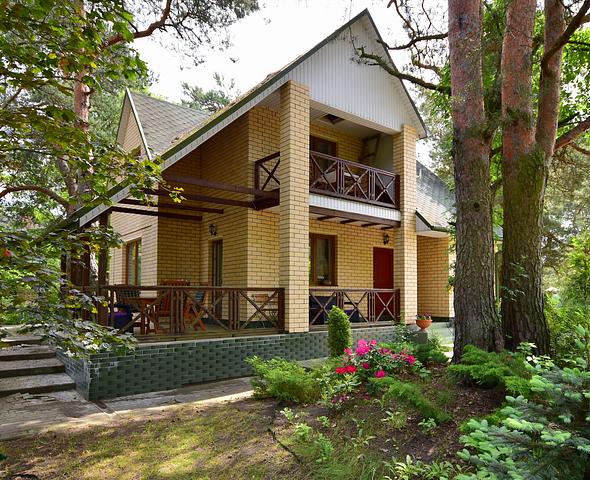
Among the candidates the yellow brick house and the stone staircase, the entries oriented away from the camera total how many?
0

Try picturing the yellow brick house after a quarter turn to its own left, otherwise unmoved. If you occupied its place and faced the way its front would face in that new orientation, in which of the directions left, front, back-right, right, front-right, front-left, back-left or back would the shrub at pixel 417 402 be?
back-right

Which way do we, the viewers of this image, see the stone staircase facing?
facing the viewer

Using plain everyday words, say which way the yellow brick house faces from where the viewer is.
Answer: facing the viewer and to the right of the viewer

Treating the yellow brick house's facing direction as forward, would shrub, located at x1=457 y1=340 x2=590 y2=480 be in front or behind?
in front
